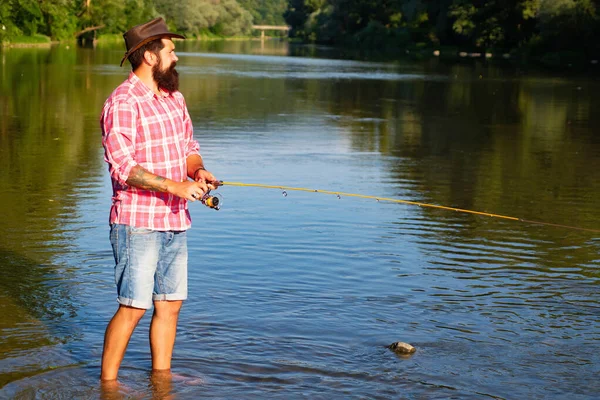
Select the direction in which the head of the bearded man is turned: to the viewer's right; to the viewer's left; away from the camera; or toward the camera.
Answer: to the viewer's right

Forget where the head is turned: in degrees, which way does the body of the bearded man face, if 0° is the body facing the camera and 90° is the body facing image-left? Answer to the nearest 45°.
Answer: approximately 315°
